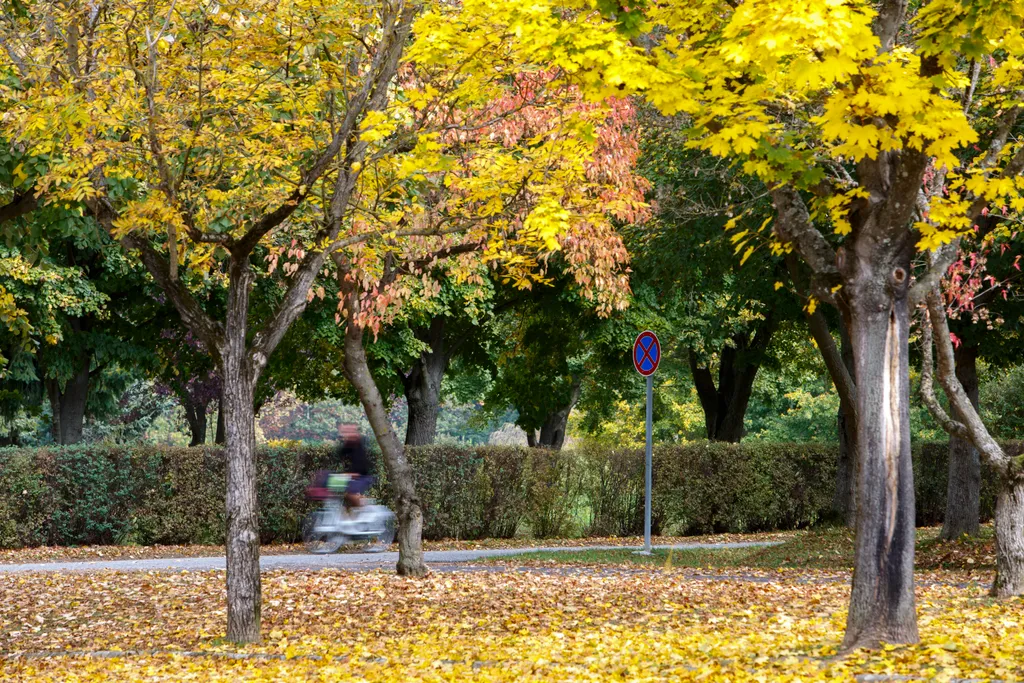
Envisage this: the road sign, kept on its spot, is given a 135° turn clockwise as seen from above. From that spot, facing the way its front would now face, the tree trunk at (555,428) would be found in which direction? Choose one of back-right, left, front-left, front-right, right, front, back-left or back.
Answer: front

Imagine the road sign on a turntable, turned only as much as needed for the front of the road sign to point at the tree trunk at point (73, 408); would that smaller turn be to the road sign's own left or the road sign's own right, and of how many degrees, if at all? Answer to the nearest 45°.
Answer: approximately 90° to the road sign's own right

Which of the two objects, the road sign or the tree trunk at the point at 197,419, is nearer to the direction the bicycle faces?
the tree trunk

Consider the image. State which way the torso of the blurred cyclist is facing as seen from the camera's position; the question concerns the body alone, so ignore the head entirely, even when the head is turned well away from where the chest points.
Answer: to the viewer's left

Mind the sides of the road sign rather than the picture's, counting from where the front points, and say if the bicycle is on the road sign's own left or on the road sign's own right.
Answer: on the road sign's own right
